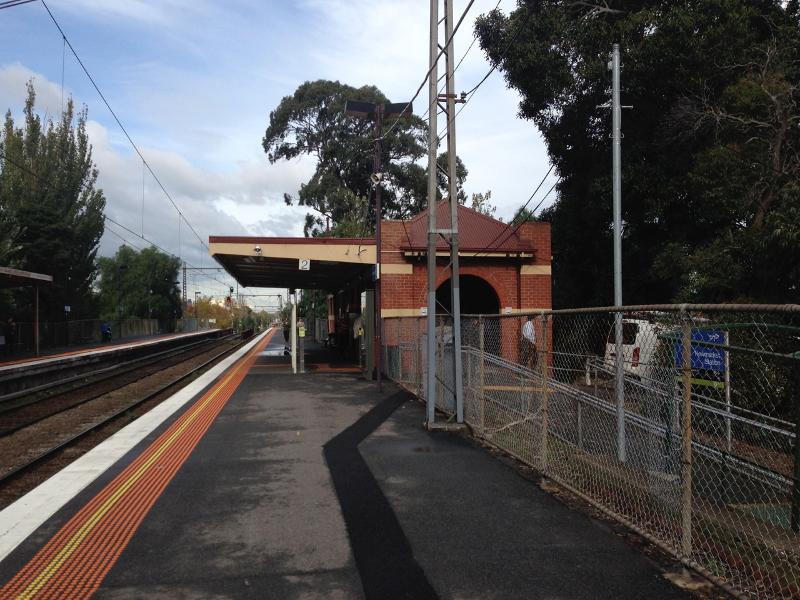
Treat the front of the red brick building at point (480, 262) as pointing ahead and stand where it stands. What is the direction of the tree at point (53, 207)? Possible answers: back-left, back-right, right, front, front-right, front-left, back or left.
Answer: back-right

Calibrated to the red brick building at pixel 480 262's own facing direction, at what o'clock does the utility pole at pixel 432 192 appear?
The utility pole is roughly at 12 o'clock from the red brick building.

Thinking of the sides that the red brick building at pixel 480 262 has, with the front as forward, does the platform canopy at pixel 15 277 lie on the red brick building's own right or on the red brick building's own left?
on the red brick building's own right

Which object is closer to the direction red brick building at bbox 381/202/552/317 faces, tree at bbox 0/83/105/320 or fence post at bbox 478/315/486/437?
the fence post

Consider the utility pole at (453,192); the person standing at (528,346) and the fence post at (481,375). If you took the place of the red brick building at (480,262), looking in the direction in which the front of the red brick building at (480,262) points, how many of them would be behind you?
0

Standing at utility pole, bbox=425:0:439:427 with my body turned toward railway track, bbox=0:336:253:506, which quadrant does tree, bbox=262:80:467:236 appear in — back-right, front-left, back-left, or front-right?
front-right

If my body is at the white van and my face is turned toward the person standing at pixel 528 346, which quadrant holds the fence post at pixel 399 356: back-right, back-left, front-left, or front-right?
front-left

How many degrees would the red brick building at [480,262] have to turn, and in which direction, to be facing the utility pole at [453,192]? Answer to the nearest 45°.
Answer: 0° — it already faces it

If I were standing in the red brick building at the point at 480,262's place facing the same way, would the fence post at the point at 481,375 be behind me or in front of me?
in front

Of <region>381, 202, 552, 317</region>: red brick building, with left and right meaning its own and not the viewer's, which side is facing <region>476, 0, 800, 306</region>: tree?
left

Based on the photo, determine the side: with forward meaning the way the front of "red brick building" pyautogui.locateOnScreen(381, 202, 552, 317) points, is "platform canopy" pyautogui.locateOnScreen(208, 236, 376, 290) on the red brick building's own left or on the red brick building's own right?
on the red brick building's own right

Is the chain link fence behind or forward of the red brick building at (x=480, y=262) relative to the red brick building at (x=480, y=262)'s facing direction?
forward

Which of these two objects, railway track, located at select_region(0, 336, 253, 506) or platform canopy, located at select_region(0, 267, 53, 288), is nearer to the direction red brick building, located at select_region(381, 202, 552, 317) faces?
the railway track

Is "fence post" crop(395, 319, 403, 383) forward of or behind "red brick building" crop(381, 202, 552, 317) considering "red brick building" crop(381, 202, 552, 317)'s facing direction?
forward

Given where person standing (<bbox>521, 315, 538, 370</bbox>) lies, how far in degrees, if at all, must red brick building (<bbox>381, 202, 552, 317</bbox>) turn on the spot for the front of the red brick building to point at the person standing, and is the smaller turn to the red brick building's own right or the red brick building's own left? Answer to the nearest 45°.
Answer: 0° — it already faces them

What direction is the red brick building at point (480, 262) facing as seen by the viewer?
toward the camera

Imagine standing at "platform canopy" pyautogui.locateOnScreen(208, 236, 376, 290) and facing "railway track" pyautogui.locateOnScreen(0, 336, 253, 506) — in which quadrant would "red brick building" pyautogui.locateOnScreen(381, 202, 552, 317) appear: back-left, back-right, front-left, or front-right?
back-left
